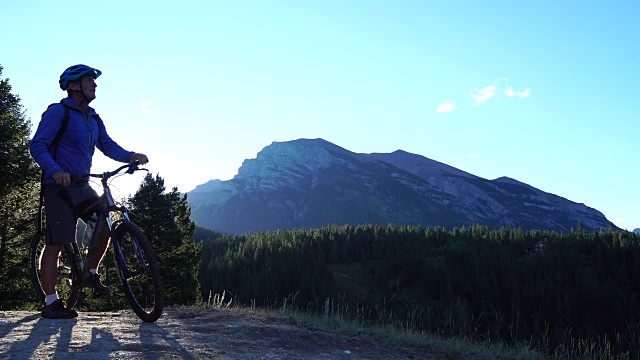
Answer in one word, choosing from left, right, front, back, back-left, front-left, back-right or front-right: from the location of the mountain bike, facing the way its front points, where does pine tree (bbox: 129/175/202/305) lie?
back-left

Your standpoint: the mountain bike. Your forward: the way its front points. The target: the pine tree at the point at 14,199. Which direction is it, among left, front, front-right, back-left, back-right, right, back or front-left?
back-left

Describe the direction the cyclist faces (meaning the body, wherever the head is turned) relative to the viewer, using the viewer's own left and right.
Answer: facing the viewer and to the right of the viewer

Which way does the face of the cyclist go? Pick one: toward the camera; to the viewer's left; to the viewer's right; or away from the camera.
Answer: to the viewer's right

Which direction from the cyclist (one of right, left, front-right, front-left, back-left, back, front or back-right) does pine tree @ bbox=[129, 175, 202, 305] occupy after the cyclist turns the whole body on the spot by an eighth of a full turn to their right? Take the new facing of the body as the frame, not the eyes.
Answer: back
